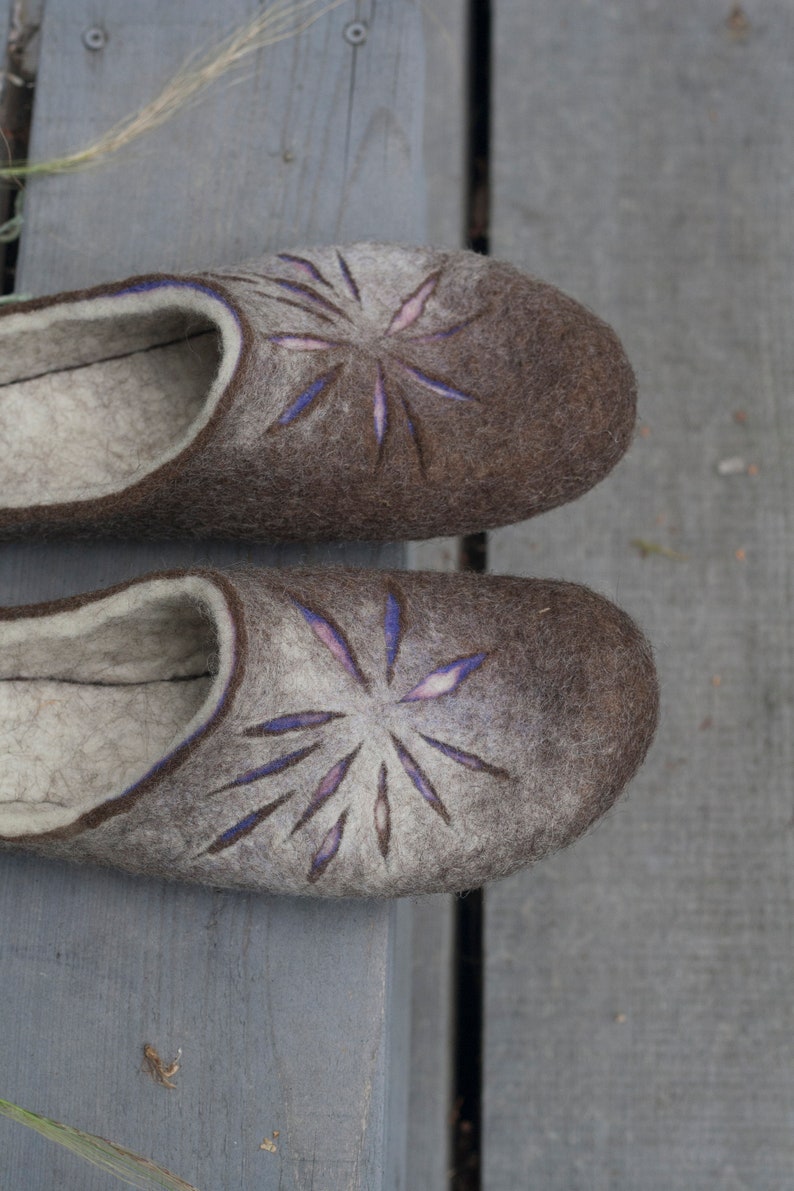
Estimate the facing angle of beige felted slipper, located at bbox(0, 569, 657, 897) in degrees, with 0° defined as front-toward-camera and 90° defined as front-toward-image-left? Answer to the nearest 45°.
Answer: approximately 270°

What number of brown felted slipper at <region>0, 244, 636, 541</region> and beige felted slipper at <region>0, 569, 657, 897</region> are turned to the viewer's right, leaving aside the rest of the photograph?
2

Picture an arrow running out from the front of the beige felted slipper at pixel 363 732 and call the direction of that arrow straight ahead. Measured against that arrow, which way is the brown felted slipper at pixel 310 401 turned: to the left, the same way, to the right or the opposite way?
the same way

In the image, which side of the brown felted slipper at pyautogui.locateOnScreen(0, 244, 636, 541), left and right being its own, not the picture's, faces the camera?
right
